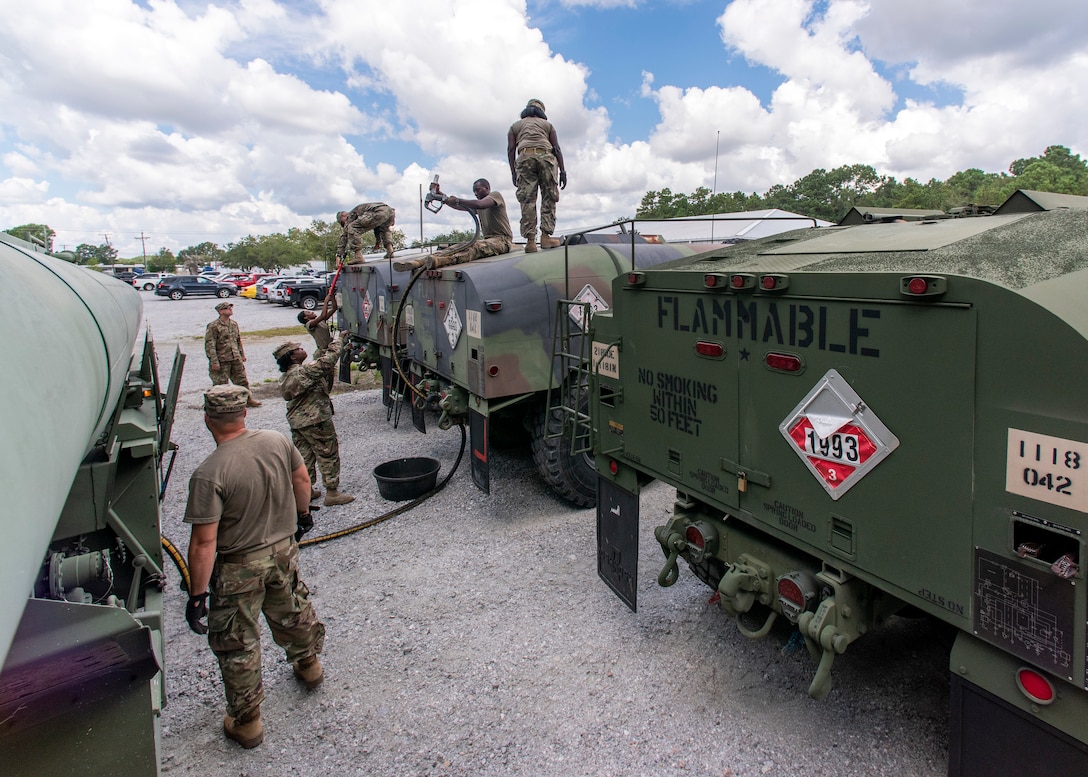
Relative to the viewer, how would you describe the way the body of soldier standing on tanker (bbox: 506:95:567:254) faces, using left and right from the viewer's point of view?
facing away from the viewer

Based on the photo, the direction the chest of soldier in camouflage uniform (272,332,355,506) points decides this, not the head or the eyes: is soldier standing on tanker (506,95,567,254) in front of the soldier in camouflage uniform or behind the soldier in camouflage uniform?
in front

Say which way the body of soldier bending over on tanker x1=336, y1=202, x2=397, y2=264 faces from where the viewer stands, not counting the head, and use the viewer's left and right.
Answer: facing to the left of the viewer

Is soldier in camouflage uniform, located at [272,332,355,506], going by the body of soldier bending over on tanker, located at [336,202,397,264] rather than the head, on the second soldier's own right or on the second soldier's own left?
on the second soldier's own left

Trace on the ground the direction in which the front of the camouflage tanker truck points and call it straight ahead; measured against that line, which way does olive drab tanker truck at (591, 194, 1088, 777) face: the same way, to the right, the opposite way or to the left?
the same way

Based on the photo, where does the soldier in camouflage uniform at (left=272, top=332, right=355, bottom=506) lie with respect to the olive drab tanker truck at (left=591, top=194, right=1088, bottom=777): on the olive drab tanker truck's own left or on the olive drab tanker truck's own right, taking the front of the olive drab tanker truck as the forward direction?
on the olive drab tanker truck's own left

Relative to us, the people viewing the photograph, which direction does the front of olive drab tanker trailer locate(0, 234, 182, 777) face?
facing away from the viewer

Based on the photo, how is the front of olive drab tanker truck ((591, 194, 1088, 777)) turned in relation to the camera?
facing away from the viewer and to the right of the viewer

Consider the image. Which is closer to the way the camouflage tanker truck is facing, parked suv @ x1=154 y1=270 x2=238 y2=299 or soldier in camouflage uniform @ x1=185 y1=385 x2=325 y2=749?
the parked suv

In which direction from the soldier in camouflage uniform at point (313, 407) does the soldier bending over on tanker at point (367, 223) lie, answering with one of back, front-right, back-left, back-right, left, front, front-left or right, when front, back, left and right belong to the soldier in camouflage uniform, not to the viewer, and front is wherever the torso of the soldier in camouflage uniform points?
left

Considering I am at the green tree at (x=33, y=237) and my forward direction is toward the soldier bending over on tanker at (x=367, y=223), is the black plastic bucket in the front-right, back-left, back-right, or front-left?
front-right

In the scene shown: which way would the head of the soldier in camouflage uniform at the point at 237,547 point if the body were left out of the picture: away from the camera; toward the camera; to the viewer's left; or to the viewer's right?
away from the camera

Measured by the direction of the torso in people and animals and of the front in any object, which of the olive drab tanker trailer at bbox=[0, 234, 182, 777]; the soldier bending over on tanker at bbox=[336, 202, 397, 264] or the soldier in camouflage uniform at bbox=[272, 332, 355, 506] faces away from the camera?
the olive drab tanker trailer

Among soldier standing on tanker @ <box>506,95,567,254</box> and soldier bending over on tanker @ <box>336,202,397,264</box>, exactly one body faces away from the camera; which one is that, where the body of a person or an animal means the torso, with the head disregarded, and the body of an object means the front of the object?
soldier standing on tanker @ <box>506,95,567,254</box>

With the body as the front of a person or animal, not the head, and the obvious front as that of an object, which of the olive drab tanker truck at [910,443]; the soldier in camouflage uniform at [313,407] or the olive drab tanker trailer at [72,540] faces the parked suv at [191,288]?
the olive drab tanker trailer at [72,540]
